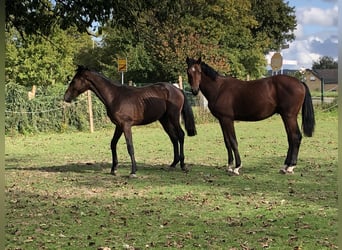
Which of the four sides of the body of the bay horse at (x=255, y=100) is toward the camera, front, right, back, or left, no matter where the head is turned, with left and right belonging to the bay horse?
left

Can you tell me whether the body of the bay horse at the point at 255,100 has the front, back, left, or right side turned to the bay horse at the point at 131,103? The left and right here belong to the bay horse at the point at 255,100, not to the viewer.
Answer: front

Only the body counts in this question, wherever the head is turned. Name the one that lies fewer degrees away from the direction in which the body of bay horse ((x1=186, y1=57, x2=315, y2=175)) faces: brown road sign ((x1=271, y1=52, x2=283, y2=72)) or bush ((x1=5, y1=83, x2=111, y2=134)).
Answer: the bush

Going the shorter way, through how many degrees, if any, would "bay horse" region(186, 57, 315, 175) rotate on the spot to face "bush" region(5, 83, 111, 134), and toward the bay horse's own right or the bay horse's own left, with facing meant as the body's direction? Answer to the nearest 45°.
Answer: approximately 45° to the bay horse's own right

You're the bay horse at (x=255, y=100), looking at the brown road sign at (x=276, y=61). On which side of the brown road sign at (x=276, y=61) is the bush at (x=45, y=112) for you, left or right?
left

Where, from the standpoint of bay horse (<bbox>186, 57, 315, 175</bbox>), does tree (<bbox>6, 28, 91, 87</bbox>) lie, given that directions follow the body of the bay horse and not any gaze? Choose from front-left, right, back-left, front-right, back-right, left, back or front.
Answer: front-right

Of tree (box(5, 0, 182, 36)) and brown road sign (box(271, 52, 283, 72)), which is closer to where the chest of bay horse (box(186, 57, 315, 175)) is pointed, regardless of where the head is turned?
the tree

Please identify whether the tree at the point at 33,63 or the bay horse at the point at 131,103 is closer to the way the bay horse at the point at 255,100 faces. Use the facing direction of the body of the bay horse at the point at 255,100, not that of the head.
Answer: the bay horse

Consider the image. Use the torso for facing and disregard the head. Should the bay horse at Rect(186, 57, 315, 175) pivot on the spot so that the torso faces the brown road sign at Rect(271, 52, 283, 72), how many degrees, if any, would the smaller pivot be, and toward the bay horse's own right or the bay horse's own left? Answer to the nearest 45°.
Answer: approximately 90° to the bay horse's own right

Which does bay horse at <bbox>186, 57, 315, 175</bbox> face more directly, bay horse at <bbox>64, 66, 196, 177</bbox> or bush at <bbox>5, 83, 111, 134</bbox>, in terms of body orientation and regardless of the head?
the bay horse

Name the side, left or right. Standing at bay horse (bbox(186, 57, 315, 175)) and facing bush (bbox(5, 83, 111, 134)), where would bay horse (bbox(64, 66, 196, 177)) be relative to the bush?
left
